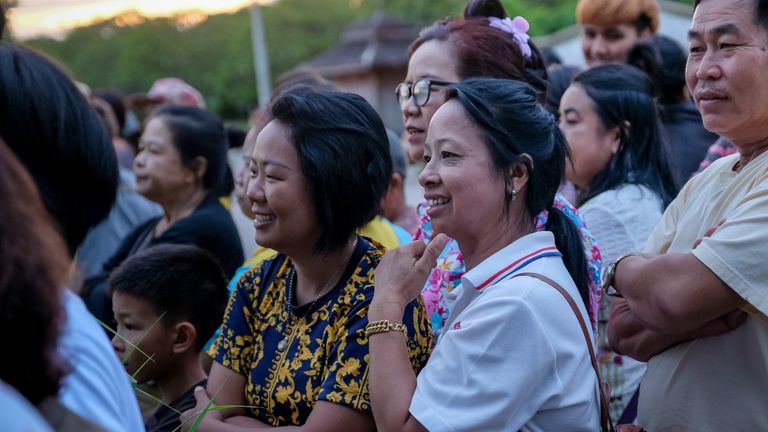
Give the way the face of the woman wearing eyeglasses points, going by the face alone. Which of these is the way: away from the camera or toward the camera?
toward the camera

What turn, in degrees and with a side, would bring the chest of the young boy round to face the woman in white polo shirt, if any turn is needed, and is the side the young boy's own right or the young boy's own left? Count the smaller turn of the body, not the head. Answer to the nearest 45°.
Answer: approximately 135° to the young boy's own left

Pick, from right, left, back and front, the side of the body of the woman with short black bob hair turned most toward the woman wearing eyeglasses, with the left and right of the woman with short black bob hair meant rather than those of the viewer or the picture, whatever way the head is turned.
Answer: back

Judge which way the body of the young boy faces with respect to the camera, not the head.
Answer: to the viewer's left

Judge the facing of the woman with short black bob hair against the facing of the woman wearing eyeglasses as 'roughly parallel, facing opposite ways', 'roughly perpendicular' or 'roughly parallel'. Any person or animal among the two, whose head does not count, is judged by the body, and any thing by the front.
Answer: roughly parallel

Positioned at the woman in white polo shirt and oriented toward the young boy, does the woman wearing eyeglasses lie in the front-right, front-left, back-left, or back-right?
front-right

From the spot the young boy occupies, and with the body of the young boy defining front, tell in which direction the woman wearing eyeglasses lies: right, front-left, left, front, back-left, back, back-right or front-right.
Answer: back

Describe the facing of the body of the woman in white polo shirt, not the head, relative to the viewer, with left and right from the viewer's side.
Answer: facing to the left of the viewer

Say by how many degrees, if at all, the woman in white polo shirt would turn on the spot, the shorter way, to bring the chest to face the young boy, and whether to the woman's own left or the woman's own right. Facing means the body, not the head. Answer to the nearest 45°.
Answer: approximately 45° to the woman's own right

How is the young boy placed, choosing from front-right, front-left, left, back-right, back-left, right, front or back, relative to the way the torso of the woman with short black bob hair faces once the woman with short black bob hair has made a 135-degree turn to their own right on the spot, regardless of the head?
front-left
